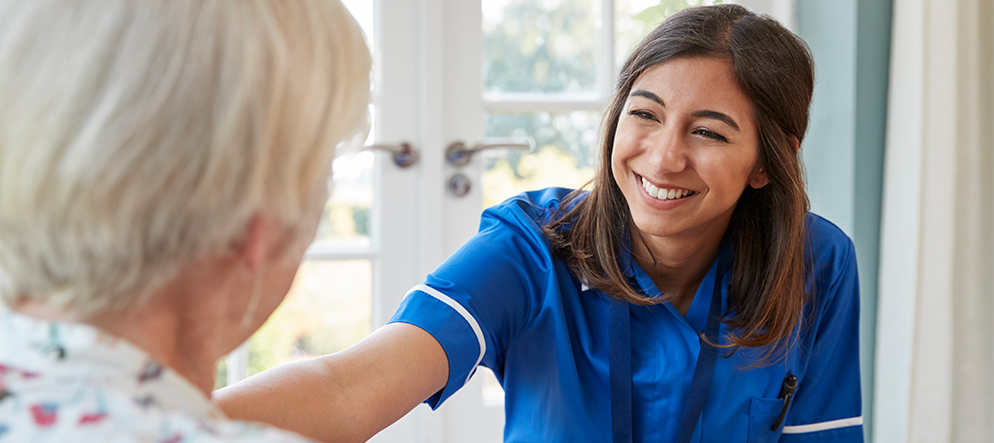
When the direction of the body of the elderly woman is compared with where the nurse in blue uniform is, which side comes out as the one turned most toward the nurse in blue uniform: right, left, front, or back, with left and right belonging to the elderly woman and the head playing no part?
front

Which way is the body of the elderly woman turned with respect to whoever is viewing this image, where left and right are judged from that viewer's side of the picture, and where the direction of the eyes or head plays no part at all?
facing away from the viewer and to the right of the viewer

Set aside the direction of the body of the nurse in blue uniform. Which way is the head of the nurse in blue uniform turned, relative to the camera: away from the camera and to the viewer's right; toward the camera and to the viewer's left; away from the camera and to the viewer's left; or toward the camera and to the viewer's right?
toward the camera and to the viewer's left

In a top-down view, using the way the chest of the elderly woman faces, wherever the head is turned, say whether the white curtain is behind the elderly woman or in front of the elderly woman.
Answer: in front

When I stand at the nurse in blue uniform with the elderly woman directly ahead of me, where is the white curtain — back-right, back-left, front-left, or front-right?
back-left

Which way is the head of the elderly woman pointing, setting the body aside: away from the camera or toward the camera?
away from the camera
